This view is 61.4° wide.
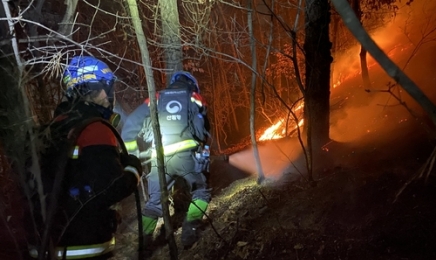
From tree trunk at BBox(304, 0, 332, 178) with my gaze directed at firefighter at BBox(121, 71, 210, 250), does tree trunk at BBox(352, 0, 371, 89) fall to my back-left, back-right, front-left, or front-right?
back-right

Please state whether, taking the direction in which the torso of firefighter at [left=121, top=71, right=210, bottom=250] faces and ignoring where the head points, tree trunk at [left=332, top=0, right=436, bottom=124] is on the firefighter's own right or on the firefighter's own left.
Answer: on the firefighter's own right

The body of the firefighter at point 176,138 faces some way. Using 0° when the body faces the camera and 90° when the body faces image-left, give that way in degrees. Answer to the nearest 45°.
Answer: approximately 225°

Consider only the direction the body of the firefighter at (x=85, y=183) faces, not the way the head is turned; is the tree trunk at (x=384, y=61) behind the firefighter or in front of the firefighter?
in front

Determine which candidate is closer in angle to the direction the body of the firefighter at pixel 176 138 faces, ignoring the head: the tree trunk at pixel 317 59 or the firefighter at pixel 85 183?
the tree trunk

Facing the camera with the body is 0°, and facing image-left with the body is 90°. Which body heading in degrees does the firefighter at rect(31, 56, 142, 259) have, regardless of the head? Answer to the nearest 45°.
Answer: approximately 270°

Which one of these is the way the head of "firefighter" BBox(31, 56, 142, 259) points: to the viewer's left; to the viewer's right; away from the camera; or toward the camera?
to the viewer's right

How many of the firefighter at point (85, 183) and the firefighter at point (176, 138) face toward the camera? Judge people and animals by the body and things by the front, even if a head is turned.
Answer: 0

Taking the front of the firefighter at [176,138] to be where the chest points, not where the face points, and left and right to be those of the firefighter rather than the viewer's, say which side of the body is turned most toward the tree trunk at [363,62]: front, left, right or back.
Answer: front
